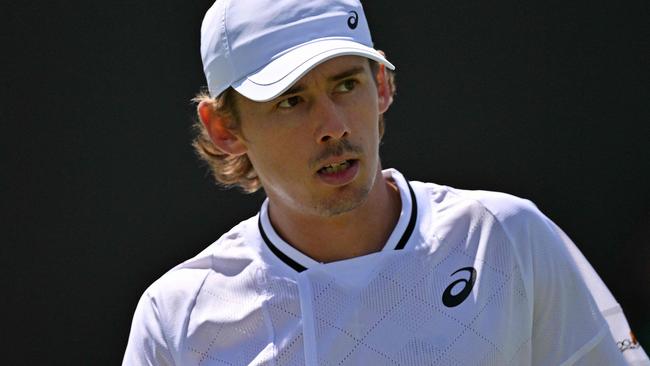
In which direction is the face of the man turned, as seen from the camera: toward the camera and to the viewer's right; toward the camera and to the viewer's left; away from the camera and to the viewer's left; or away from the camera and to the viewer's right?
toward the camera and to the viewer's right

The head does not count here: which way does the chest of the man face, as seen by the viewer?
toward the camera
